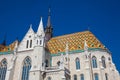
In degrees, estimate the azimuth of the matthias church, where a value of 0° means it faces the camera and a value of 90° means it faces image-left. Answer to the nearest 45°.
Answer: approximately 135°
